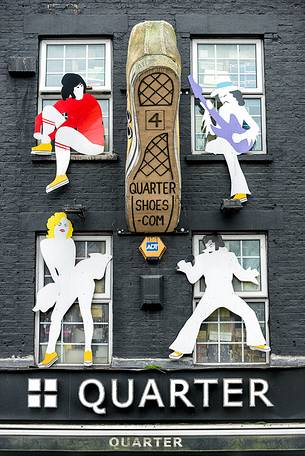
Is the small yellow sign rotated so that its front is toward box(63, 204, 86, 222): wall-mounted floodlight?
no

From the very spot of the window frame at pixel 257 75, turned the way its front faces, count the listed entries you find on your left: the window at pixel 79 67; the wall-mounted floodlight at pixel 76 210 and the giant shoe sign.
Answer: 0

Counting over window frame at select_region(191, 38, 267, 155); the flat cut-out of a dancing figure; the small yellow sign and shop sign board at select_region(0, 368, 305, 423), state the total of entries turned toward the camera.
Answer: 4

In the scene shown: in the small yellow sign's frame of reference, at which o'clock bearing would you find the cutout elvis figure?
The cutout elvis figure is roughly at 9 o'clock from the small yellow sign.

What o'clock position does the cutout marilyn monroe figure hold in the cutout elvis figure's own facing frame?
The cutout marilyn monroe figure is roughly at 3 o'clock from the cutout elvis figure.

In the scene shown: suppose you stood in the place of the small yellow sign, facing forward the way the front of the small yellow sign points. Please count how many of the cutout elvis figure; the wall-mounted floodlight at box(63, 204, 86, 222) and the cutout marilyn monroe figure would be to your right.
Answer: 2

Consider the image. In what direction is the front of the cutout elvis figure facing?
toward the camera

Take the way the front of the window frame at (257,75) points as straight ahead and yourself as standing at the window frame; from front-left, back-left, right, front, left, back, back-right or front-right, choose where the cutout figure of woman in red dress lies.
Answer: right

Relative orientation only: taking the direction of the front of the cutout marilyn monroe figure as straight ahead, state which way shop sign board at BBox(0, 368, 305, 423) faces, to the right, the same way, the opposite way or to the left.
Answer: the same way

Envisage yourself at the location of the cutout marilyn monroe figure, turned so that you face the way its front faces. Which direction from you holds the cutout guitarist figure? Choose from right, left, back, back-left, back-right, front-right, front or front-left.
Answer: left

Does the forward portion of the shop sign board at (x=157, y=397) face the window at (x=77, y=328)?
no

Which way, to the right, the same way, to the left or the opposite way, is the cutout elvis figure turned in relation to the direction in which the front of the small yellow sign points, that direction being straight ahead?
the same way

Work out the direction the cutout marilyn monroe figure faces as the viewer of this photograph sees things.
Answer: facing the viewer

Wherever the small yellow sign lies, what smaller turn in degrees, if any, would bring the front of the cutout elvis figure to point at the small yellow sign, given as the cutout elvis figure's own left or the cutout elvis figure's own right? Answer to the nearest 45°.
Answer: approximately 90° to the cutout elvis figure's own right

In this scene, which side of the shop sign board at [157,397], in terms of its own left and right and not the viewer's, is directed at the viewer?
front

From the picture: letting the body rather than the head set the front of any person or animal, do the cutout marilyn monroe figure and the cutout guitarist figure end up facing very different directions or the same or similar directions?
same or similar directions
